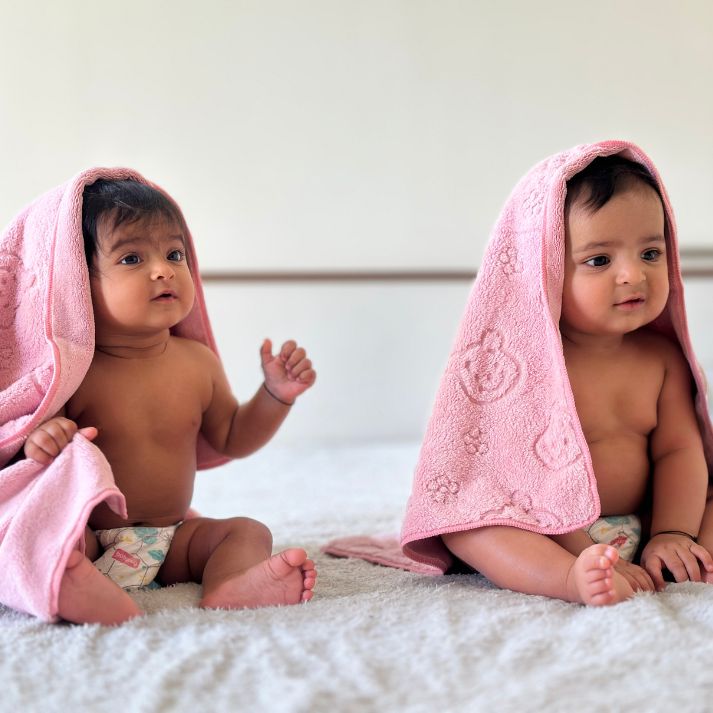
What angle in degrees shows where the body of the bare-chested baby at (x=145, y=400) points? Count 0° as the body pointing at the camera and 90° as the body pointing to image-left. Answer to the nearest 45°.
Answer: approximately 315°
